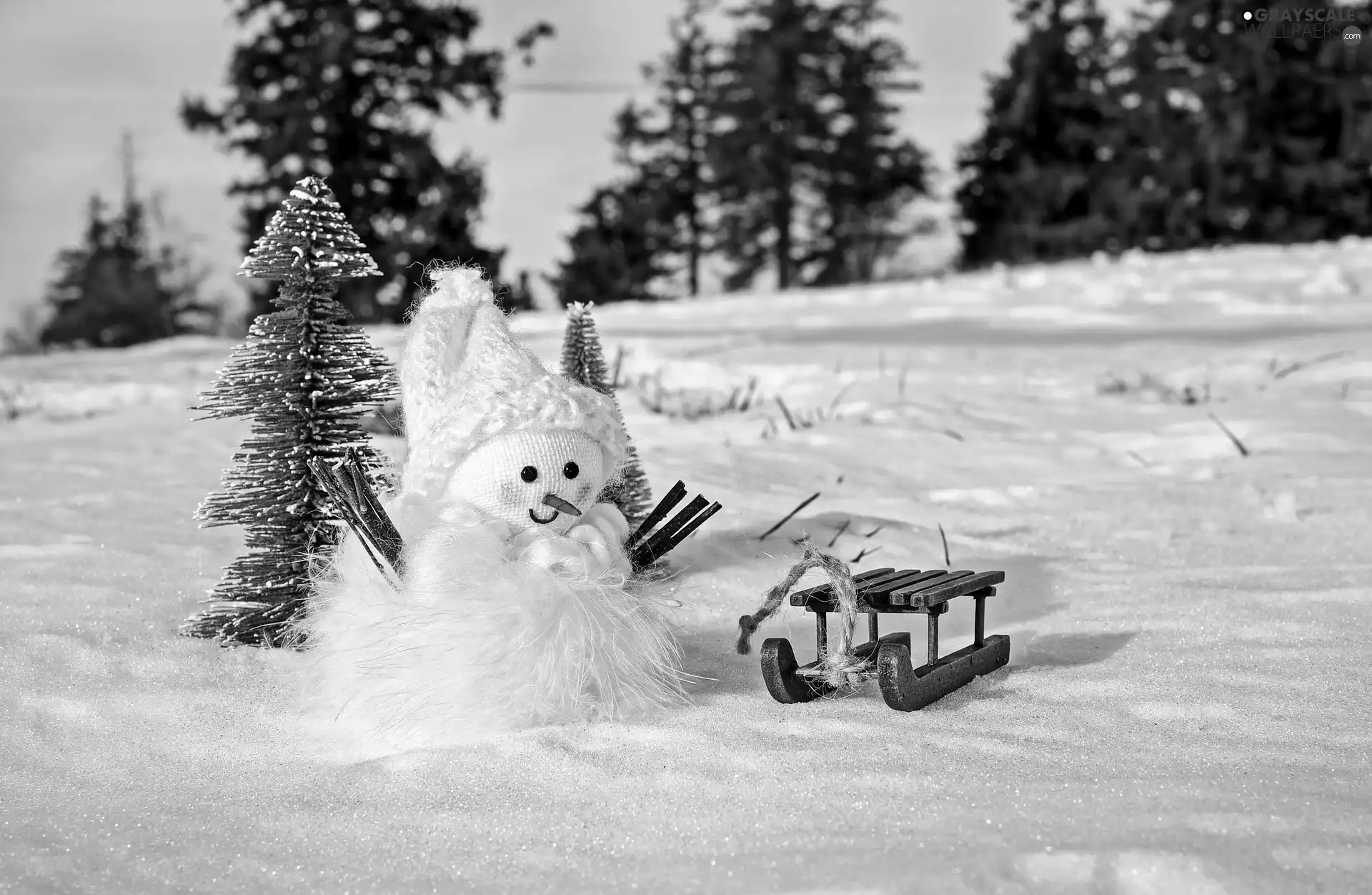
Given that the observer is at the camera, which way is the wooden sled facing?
facing the viewer and to the left of the viewer

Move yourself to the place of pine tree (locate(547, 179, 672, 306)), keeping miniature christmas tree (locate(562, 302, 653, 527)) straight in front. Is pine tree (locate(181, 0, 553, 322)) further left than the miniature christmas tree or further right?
right

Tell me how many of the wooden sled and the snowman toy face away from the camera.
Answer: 0

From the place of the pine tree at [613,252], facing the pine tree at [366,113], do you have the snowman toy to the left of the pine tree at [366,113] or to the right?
left

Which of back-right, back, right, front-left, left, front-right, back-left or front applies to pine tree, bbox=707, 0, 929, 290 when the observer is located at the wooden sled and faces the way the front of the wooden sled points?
back-right

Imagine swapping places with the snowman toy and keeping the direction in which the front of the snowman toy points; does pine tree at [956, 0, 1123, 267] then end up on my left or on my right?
on my left

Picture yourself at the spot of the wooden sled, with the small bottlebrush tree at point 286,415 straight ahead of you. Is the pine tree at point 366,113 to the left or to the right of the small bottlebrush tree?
right

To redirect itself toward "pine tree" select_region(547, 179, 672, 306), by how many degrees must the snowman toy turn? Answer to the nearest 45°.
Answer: approximately 135° to its left

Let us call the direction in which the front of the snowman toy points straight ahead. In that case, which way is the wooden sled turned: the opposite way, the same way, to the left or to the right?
to the right

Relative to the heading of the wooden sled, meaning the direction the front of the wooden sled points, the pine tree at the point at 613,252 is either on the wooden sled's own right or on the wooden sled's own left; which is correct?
on the wooden sled's own right

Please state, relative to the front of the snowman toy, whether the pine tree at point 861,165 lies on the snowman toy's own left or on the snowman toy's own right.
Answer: on the snowman toy's own left
